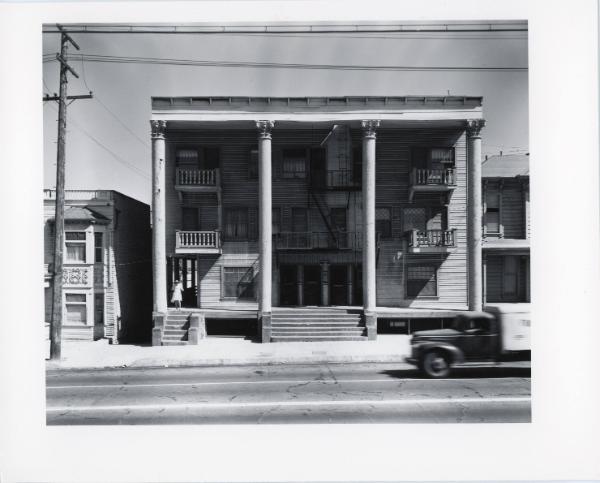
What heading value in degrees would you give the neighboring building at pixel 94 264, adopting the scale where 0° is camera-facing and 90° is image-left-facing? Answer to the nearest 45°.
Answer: approximately 0°
